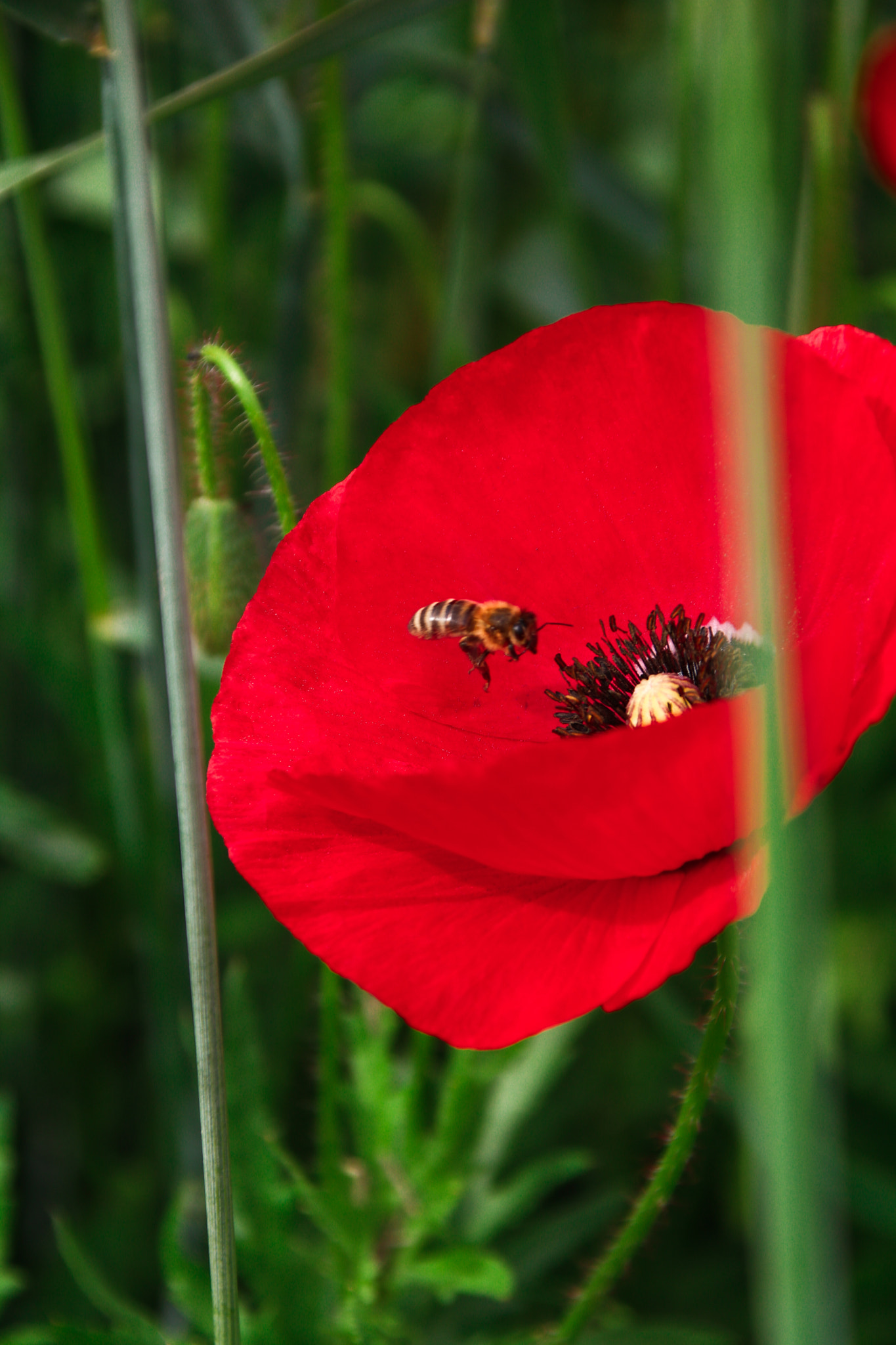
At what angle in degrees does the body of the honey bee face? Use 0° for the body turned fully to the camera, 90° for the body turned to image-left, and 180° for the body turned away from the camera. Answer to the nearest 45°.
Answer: approximately 270°
